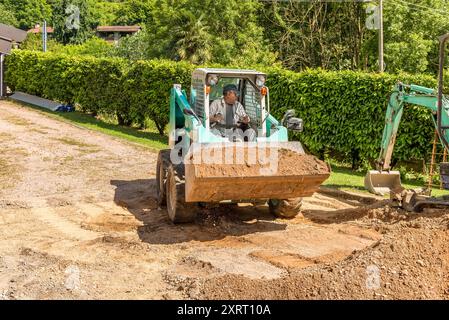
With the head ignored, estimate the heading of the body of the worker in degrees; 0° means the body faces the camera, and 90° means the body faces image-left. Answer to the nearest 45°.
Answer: approximately 315°

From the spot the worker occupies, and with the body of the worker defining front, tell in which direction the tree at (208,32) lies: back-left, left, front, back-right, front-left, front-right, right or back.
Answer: back-left

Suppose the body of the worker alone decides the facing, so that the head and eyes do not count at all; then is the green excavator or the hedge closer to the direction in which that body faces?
the green excavator

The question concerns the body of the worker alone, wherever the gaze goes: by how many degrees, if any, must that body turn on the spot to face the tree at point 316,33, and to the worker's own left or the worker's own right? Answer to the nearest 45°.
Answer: approximately 135° to the worker's own left

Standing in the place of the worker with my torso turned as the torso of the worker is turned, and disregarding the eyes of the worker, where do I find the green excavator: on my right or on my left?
on my left

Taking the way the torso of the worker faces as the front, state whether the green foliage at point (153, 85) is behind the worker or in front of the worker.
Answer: behind
